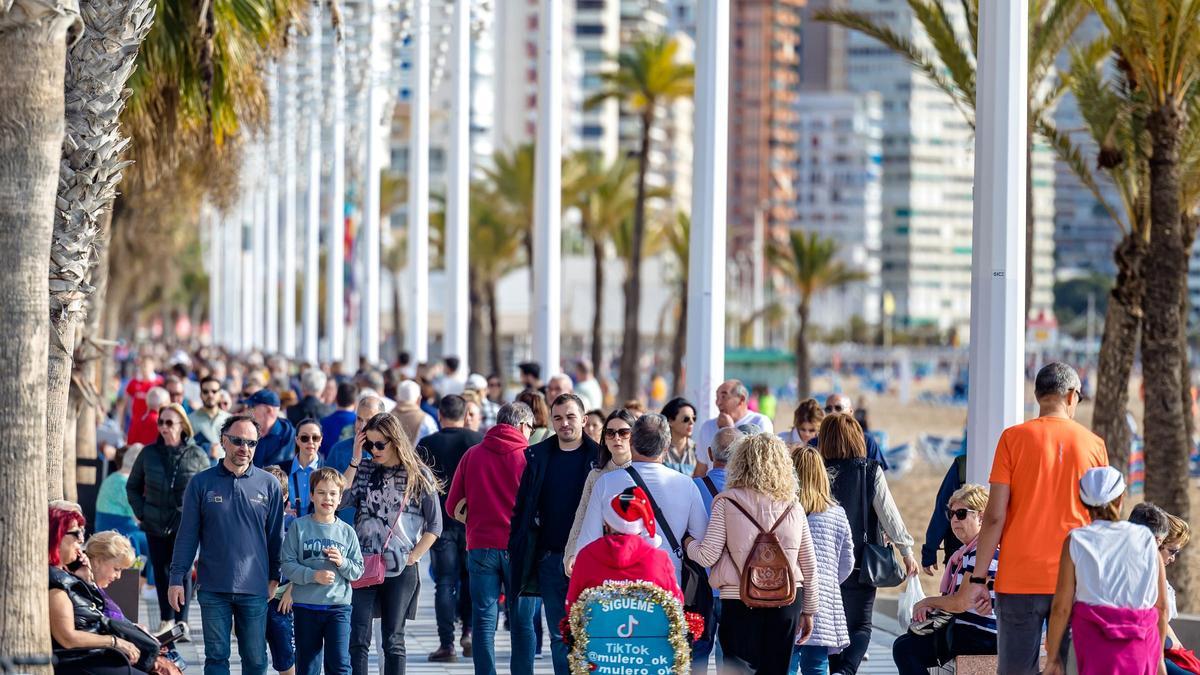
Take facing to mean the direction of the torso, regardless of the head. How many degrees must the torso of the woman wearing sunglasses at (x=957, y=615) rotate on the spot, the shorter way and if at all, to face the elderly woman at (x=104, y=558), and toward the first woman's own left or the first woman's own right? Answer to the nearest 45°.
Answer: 0° — they already face them

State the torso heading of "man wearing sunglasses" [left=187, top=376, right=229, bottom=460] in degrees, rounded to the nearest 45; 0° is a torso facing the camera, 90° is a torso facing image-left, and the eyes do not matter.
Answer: approximately 0°

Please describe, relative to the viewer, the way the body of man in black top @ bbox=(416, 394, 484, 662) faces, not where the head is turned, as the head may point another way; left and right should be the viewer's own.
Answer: facing away from the viewer

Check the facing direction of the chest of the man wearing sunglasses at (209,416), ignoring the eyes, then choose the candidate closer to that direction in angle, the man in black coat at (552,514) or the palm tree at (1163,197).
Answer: the man in black coat

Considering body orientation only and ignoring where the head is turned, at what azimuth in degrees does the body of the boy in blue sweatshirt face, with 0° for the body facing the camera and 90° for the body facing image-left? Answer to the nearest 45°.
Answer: approximately 0°

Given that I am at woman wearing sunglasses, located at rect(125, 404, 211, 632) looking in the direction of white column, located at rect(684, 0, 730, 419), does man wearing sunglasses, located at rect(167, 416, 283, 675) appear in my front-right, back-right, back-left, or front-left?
back-right

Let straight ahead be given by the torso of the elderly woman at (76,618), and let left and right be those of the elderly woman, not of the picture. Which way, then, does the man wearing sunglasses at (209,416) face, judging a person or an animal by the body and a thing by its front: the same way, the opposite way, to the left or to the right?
to the right

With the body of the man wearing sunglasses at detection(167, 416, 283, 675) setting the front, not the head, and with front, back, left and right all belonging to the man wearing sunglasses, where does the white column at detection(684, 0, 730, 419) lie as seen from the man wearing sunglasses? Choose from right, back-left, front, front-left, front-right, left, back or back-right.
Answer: back-left
